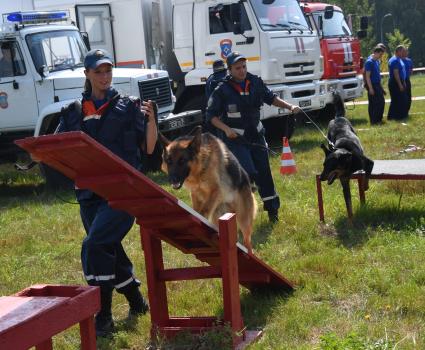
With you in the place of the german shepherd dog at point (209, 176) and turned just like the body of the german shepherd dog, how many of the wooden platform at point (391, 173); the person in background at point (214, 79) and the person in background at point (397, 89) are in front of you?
0

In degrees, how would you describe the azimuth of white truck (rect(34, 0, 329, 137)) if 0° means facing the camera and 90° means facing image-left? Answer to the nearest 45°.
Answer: approximately 315°

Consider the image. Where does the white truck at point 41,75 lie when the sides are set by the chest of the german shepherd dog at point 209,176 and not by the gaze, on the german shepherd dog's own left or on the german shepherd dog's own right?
on the german shepherd dog's own right

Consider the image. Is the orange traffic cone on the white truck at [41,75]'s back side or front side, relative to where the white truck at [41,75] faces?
on the front side

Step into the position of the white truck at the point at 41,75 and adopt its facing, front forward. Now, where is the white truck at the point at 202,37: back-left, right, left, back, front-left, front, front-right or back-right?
left

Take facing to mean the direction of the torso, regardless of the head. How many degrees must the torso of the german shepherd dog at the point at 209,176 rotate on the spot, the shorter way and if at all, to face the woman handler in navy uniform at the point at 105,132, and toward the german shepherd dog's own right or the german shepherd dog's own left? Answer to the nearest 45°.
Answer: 0° — it already faces them

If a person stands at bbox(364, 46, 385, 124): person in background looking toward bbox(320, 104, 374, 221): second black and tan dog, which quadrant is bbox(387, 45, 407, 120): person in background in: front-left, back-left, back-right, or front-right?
back-left

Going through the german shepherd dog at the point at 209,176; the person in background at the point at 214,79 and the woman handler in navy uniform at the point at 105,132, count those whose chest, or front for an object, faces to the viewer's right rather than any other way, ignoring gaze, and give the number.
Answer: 0

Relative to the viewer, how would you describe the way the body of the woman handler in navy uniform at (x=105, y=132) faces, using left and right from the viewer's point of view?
facing the viewer

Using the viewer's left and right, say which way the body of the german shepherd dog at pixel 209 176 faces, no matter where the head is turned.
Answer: facing the viewer and to the left of the viewer

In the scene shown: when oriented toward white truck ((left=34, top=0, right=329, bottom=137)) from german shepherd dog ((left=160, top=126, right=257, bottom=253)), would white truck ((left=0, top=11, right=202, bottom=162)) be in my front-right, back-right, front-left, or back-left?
front-left

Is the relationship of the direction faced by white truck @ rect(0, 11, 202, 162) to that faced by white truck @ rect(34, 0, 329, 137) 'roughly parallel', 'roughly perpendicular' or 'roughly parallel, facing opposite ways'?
roughly parallel

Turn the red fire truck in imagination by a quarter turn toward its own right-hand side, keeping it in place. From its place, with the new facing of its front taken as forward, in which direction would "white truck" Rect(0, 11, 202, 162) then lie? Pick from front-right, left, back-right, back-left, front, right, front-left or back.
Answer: front
